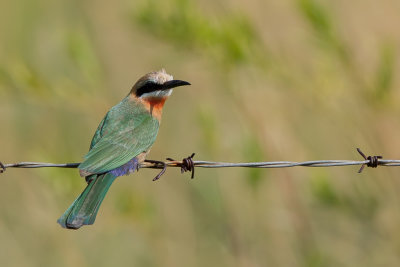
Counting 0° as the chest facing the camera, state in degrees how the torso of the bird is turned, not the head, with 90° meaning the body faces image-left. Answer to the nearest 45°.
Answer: approximately 225°
